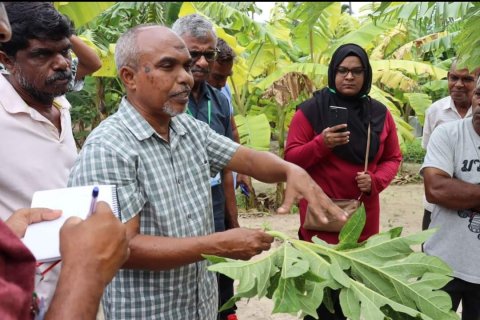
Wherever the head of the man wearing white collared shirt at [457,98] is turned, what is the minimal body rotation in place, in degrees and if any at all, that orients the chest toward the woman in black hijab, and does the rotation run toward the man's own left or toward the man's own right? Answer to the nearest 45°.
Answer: approximately 45° to the man's own right

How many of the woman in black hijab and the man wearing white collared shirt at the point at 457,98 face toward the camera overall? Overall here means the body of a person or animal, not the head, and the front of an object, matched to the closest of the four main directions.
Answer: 2

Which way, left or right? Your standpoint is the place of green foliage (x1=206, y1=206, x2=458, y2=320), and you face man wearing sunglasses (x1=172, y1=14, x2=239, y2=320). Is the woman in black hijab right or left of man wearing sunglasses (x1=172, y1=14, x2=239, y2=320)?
right

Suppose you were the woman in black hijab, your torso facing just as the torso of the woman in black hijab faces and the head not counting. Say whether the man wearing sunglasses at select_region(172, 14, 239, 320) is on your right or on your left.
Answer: on your right

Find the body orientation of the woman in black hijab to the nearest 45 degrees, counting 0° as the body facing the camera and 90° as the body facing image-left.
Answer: approximately 0°

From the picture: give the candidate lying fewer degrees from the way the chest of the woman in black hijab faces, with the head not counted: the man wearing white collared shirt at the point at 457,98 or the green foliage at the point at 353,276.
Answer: the green foliage

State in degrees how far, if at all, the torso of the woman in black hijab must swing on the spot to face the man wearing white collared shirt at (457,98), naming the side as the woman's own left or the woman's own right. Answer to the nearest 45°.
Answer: approximately 135° to the woman's own left

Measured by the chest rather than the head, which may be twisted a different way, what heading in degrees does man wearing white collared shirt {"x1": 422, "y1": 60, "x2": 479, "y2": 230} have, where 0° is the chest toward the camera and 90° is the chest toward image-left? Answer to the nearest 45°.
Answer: approximately 0°

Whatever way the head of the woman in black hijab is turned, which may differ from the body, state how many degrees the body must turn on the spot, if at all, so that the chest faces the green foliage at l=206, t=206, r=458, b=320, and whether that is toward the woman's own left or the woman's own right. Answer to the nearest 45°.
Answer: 0° — they already face it

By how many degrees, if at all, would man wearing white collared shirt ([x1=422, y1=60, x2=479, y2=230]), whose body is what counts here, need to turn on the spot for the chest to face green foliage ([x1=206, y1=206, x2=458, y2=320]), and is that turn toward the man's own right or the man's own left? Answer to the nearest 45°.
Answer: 0° — they already face it
